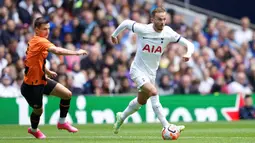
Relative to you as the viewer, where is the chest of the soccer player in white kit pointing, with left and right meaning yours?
facing the viewer and to the right of the viewer
